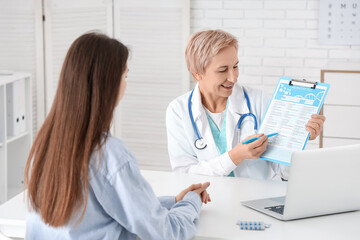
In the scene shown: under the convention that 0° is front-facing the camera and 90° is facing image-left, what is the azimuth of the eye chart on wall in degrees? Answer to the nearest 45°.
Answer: approximately 0°

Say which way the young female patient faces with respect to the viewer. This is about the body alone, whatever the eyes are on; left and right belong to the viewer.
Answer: facing away from the viewer and to the right of the viewer

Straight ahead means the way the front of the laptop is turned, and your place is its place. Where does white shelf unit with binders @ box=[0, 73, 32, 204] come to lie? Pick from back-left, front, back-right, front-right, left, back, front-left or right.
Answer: front

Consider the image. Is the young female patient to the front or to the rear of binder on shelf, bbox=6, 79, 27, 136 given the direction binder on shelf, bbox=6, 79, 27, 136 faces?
to the front

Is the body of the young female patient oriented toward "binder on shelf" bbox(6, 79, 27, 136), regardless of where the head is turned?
no

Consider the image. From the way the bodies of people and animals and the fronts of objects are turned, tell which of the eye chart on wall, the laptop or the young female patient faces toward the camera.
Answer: the eye chart on wall

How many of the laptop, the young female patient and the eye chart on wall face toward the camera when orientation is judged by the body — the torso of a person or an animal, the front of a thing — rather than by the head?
1

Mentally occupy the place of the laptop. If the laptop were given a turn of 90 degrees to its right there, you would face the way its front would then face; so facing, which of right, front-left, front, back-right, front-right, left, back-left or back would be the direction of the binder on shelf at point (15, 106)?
left

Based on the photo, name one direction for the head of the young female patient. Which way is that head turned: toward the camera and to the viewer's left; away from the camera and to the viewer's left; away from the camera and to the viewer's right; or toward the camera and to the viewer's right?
away from the camera and to the viewer's right

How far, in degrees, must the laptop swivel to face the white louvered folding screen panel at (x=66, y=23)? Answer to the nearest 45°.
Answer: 0° — it already faces it

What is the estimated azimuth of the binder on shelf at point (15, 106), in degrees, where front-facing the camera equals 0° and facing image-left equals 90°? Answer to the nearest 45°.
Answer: approximately 315°

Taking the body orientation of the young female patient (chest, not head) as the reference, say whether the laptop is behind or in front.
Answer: in front

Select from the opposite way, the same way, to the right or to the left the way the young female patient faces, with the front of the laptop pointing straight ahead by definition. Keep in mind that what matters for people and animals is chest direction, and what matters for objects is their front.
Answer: to the right

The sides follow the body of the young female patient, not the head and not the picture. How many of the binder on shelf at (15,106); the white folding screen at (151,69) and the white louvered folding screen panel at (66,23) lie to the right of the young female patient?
0

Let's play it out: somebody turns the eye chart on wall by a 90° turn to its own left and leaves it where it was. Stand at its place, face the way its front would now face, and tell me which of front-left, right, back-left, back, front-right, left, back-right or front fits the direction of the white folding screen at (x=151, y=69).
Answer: back

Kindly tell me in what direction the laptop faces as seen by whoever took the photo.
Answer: facing away from the viewer and to the left of the viewer

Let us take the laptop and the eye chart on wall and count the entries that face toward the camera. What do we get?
1
